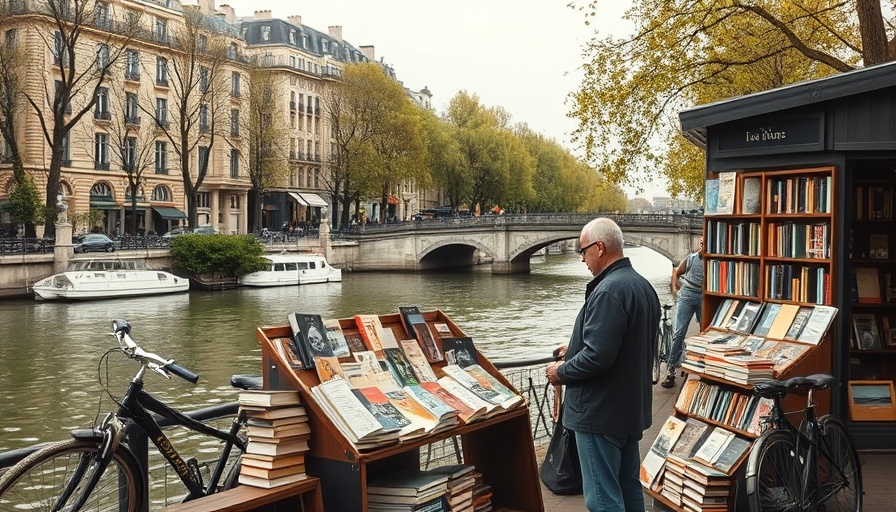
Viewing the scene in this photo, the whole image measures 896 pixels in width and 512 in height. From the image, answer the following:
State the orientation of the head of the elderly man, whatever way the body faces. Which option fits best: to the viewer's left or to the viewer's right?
to the viewer's left

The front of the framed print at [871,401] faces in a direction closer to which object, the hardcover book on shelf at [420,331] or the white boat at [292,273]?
the hardcover book on shelf

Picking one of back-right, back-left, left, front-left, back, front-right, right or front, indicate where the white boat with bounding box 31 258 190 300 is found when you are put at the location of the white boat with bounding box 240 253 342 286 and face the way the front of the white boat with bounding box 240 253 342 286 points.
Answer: front-left

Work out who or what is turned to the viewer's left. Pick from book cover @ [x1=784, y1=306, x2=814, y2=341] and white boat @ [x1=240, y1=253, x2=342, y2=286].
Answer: the white boat

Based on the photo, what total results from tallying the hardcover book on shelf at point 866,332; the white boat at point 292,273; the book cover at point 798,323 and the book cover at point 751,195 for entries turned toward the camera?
3

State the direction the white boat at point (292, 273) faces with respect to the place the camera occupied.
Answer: facing to the left of the viewer

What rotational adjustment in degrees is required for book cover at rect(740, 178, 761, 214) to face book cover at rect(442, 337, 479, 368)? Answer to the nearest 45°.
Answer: approximately 45° to its right

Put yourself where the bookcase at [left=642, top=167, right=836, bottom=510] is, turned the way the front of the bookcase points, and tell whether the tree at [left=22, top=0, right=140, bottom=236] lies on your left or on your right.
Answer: on your right

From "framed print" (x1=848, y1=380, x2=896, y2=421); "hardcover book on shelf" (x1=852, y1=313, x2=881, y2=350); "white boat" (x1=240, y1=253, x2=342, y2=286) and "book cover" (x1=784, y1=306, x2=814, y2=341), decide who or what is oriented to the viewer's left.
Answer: the white boat

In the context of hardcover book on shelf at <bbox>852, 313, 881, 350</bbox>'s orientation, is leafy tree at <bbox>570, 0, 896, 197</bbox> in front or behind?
behind

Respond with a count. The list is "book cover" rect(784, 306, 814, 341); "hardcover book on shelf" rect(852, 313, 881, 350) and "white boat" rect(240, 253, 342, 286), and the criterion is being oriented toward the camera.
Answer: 2
